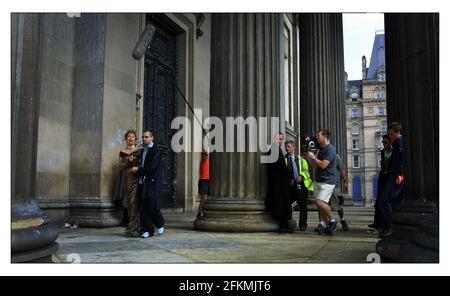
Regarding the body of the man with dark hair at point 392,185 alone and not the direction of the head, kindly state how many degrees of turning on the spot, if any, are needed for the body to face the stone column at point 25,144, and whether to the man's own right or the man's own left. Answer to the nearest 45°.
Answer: approximately 45° to the man's own left

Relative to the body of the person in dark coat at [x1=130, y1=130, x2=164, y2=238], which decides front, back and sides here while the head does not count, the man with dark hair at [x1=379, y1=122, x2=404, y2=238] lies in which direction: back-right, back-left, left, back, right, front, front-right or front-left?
back-left

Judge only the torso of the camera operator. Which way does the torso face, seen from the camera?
to the viewer's left

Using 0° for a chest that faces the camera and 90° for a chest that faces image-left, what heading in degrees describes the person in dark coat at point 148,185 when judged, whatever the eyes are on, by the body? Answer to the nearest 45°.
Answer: approximately 45°

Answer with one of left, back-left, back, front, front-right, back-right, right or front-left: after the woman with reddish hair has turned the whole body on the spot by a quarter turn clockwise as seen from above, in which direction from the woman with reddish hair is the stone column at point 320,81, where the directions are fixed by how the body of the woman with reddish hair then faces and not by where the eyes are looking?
back-right

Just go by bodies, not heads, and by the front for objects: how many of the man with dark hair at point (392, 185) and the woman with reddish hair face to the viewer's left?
1

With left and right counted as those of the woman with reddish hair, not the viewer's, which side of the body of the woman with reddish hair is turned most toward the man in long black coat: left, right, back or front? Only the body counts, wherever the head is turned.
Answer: left

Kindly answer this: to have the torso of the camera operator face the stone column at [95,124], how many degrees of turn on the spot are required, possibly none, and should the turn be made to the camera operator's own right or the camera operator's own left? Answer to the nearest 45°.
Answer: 0° — they already face it

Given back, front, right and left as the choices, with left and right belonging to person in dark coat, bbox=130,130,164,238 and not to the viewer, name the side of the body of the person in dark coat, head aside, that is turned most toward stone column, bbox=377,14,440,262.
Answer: left

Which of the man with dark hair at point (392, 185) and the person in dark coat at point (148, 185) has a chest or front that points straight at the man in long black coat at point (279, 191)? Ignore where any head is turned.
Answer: the man with dark hair

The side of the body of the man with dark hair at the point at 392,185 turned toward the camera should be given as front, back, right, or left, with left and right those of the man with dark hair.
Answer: left
